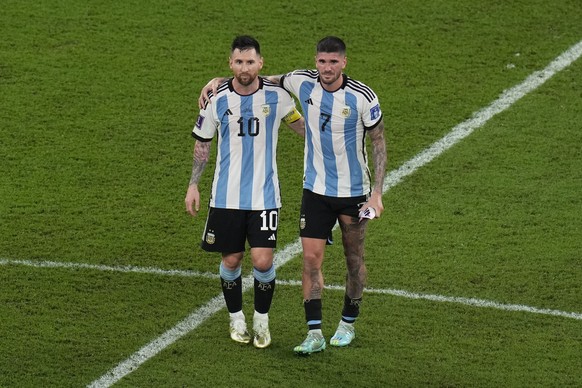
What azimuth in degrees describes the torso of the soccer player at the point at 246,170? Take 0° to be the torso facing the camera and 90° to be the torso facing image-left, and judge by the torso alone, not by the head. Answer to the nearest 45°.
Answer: approximately 0°

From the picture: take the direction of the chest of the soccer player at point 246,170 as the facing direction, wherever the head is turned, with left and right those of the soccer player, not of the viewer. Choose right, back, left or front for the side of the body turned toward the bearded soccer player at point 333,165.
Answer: left
